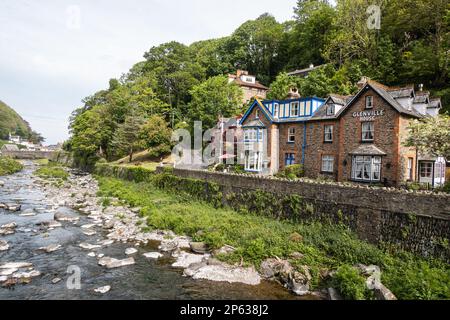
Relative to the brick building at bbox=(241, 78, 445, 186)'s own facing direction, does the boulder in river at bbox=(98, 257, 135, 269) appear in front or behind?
in front

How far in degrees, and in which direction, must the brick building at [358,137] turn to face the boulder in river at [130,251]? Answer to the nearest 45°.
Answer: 0° — it already faces it

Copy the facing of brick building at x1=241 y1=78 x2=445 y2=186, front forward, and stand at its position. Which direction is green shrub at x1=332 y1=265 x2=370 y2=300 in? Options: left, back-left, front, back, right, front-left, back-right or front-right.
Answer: front-left

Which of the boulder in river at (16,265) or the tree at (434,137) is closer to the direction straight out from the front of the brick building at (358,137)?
the boulder in river

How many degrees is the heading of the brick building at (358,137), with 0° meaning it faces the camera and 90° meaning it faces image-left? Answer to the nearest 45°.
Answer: approximately 45°

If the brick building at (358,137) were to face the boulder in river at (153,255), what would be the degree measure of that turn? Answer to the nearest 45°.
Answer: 0° — it already faces it

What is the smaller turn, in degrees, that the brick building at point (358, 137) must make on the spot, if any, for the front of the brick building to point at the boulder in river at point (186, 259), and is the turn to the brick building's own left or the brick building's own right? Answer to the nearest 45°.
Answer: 0° — it already faces it

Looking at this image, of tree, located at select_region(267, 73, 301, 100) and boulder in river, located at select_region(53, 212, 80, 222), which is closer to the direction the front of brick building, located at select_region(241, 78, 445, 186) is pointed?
the boulder in river

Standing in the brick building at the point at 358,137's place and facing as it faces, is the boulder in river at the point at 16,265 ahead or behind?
ahead

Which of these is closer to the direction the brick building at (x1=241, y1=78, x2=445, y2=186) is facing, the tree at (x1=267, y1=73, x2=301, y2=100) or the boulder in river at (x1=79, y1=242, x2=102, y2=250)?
the boulder in river
